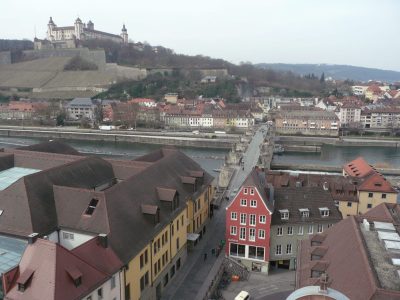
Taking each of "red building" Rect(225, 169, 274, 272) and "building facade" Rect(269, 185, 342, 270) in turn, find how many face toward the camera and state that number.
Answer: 2

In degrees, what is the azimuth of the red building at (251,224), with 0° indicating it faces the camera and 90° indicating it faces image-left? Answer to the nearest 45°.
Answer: approximately 0°

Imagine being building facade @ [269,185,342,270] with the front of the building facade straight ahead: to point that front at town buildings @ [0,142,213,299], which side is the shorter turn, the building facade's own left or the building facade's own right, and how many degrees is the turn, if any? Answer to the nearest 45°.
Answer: approximately 45° to the building facade's own right

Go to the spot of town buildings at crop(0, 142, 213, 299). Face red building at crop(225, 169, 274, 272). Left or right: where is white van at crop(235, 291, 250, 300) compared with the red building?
right

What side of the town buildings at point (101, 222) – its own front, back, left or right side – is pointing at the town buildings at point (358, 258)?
front

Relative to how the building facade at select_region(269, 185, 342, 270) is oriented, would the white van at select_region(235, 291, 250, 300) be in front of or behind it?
in front

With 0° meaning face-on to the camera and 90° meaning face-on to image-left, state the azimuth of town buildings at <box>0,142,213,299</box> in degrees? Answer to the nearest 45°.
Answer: approximately 315°
